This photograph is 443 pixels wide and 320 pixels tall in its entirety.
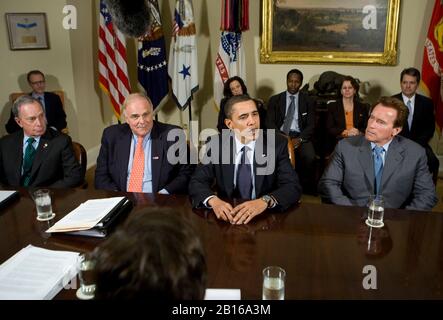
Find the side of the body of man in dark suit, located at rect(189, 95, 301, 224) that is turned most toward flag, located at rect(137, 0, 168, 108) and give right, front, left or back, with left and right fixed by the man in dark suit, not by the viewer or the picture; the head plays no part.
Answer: back

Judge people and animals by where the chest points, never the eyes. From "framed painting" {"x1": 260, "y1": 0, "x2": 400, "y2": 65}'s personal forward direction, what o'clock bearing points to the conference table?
The conference table is roughly at 12 o'clock from the framed painting.

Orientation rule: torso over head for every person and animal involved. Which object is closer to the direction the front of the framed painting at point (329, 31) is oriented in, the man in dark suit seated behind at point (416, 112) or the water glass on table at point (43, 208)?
the water glass on table

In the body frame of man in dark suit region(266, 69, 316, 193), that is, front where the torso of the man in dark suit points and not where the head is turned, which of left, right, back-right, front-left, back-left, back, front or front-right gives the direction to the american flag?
right

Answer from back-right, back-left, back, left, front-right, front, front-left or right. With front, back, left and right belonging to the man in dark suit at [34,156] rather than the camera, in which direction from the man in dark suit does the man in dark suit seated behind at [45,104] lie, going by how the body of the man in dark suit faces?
back

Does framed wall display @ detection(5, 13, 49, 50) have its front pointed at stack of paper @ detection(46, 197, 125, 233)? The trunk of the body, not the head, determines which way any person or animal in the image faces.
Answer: yes

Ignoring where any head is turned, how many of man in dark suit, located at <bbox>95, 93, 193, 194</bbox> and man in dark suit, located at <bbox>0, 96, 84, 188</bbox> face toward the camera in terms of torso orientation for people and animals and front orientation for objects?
2

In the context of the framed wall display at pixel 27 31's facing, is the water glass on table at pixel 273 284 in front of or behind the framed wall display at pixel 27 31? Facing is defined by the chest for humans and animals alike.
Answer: in front

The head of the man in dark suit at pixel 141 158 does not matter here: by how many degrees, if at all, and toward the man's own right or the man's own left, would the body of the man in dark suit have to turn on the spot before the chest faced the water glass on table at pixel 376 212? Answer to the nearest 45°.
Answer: approximately 45° to the man's own left

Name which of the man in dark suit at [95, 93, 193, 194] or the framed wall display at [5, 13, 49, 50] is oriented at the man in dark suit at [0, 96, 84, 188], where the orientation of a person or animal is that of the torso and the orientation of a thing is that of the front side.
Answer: the framed wall display

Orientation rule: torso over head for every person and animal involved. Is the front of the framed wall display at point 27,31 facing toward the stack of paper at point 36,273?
yes
